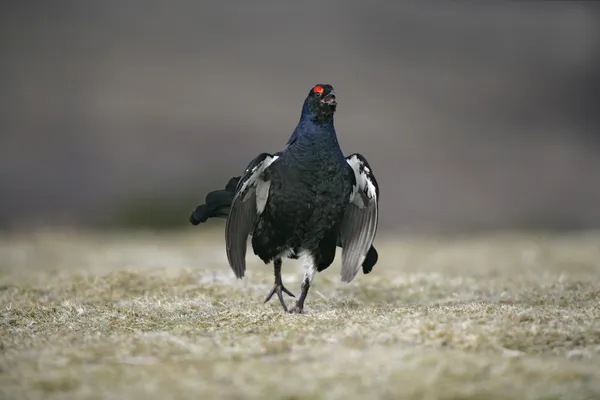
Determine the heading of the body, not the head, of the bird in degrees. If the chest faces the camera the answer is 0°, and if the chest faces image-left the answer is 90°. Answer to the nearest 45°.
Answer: approximately 0°
